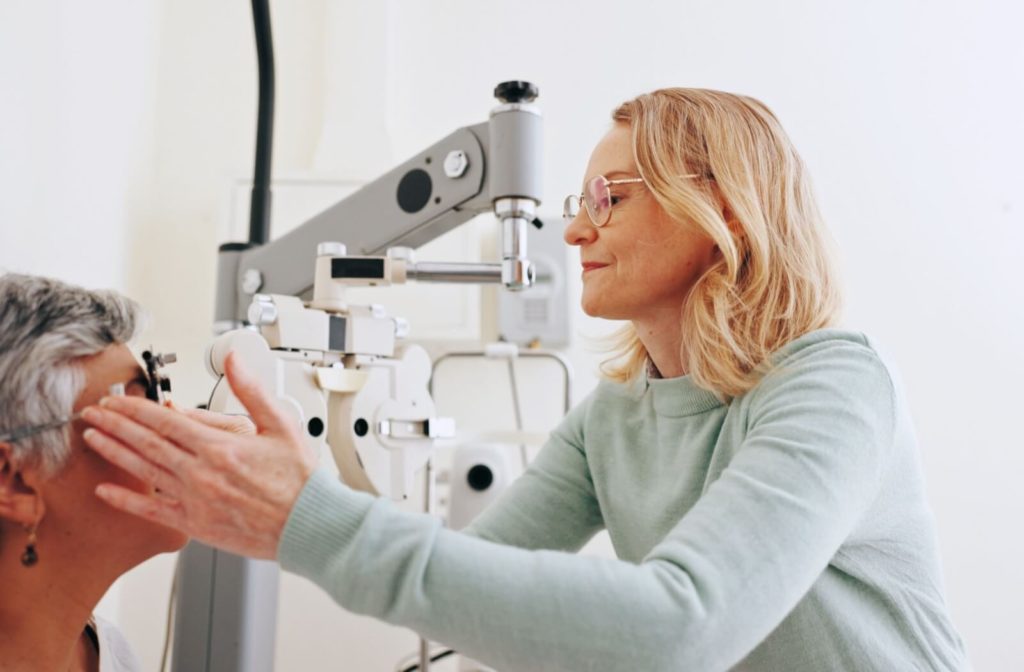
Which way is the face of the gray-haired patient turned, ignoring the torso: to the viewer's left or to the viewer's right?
to the viewer's right

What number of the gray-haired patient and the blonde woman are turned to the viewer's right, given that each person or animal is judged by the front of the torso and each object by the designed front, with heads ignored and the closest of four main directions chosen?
1

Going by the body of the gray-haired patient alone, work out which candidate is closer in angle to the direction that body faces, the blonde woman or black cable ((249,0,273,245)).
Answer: the blonde woman

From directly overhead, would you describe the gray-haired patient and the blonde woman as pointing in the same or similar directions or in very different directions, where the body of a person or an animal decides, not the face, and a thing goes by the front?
very different directions

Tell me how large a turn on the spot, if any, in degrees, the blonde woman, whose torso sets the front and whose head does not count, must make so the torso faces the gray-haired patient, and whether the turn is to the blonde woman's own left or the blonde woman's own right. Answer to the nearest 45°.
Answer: approximately 45° to the blonde woman's own right

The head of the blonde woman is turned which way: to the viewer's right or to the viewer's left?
to the viewer's left

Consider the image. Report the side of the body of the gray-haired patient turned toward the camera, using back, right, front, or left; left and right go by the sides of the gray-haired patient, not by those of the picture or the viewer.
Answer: right

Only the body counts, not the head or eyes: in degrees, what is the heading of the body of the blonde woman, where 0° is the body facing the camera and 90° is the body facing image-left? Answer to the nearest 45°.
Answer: approximately 45°

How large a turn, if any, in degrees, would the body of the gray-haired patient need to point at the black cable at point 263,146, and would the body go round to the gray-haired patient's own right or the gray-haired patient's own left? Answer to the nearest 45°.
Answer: approximately 45° to the gray-haired patient's own left

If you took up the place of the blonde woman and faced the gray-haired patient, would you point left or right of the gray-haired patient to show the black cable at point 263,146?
right

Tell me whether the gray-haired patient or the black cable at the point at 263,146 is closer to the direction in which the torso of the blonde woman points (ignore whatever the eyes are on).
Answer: the gray-haired patient
